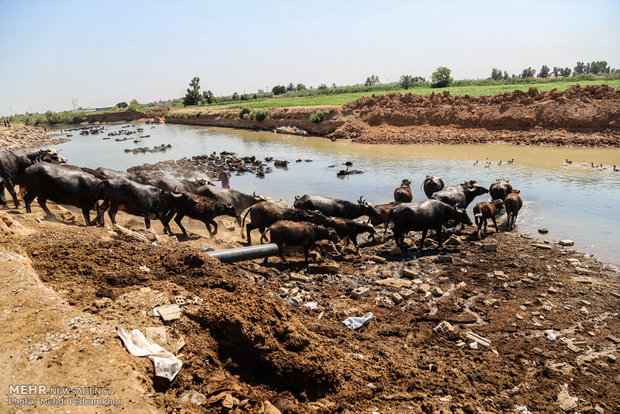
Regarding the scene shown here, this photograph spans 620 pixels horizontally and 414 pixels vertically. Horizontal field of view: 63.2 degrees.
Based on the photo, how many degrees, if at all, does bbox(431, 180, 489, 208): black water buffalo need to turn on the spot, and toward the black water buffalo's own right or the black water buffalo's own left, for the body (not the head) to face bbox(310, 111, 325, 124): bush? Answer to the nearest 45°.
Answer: approximately 135° to the black water buffalo's own left

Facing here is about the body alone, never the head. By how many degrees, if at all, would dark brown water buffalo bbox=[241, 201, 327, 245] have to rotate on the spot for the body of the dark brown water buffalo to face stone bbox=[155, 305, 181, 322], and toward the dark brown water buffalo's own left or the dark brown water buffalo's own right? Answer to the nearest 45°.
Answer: approximately 90° to the dark brown water buffalo's own right

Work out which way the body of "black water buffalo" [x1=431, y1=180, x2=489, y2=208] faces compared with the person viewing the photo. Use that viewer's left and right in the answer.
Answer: facing to the right of the viewer

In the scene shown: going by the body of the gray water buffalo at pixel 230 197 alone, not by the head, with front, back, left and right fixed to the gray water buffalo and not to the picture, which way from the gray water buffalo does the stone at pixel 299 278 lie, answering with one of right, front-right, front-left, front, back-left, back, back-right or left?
right

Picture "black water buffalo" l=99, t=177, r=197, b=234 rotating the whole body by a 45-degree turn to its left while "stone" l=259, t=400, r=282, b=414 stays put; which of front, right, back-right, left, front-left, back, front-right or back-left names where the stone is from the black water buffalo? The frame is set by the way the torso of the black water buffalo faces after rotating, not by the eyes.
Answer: back-right

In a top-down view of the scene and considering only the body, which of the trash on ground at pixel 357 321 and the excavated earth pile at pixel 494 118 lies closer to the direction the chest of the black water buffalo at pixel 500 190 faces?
the excavated earth pile

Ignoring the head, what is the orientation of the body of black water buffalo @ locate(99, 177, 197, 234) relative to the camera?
to the viewer's right

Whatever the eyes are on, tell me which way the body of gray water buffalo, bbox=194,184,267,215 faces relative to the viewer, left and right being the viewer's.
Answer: facing to the right of the viewer

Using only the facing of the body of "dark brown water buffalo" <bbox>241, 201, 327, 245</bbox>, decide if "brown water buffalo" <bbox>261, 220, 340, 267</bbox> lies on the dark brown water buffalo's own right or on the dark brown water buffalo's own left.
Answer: on the dark brown water buffalo's own right

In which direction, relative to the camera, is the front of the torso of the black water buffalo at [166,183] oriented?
to the viewer's right

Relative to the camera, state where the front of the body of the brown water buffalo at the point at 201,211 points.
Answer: to the viewer's right

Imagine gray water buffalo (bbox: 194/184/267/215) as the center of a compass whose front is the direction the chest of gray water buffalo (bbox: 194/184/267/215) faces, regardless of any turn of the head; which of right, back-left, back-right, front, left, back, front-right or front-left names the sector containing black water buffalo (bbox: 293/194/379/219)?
front-right

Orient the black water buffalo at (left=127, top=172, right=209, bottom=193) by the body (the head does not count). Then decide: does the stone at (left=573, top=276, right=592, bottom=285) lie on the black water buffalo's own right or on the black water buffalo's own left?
on the black water buffalo's own right

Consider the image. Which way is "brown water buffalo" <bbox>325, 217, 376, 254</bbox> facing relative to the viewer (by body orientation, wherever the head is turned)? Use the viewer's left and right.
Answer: facing to the right of the viewer
